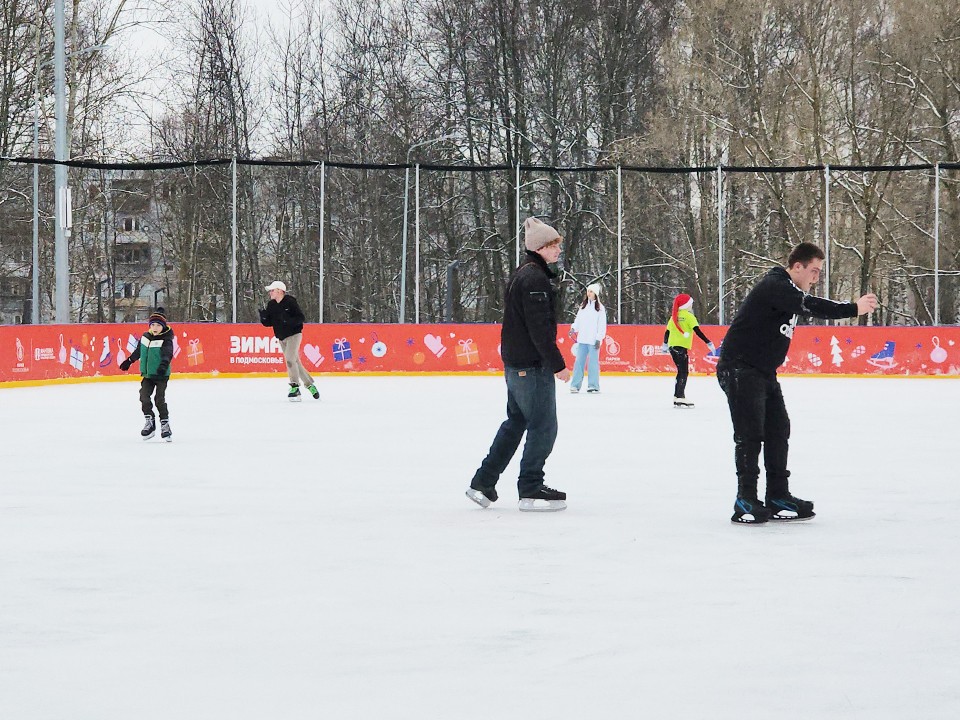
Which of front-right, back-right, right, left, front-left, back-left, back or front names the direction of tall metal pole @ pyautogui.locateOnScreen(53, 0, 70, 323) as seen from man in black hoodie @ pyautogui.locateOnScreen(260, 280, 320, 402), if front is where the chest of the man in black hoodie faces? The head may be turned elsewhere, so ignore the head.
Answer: right

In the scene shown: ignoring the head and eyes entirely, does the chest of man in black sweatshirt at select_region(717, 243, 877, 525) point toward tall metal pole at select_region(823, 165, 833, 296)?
no

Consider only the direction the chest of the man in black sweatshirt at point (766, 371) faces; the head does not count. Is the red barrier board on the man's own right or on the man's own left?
on the man's own left

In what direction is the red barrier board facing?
toward the camera

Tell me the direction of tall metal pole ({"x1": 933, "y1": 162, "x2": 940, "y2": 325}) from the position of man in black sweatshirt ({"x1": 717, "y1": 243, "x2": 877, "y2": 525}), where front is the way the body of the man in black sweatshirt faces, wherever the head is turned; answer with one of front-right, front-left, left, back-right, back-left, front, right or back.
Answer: left

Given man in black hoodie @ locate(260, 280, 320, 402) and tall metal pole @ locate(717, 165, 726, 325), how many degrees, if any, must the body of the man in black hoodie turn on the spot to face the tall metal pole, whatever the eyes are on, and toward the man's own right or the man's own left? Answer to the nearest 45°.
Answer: approximately 180°

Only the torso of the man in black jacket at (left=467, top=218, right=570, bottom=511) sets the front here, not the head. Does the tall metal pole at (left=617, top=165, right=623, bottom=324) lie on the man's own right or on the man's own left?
on the man's own left

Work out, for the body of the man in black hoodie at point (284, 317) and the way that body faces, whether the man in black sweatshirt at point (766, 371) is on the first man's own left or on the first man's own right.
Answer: on the first man's own left

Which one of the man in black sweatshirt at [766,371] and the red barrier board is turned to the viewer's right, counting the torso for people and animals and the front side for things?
the man in black sweatshirt

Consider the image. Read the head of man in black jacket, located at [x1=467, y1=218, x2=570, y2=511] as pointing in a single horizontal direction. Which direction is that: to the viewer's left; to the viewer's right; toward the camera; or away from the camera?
to the viewer's right

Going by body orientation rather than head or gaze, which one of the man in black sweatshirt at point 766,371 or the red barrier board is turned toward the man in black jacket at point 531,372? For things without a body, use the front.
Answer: the red barrier board

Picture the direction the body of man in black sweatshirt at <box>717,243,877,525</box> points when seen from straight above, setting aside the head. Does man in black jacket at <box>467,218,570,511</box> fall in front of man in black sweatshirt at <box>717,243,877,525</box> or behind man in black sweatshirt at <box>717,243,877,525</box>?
behind

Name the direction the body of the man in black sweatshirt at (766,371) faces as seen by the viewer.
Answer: to the viewer's right
